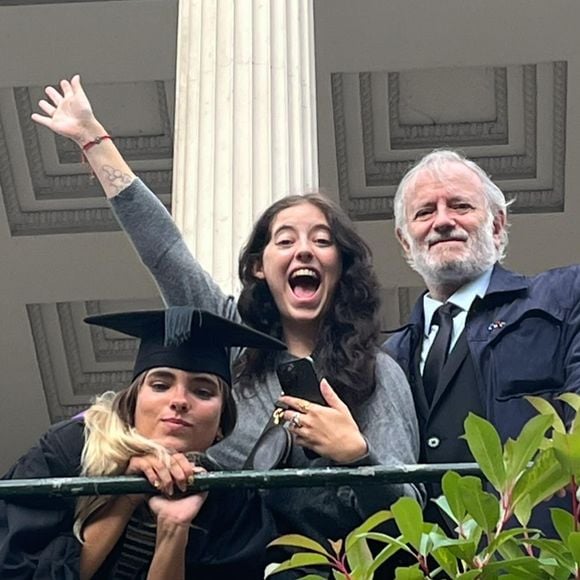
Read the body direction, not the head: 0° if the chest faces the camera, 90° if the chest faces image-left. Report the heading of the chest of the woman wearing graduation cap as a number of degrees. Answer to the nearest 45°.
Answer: approximately 0°

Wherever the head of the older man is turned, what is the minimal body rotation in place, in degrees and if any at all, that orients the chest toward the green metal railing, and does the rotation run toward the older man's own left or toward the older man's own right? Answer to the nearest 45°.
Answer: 0° — they already face it

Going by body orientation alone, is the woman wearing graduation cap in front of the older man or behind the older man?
in front

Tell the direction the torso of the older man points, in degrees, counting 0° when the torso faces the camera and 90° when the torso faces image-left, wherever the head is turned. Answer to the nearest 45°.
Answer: approximately 45°

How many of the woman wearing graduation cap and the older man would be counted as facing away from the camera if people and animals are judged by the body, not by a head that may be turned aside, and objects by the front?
0

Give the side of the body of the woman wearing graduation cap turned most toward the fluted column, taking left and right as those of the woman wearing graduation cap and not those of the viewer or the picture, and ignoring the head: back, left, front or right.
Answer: back

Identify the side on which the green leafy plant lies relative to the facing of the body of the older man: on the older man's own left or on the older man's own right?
on the older man's own left
